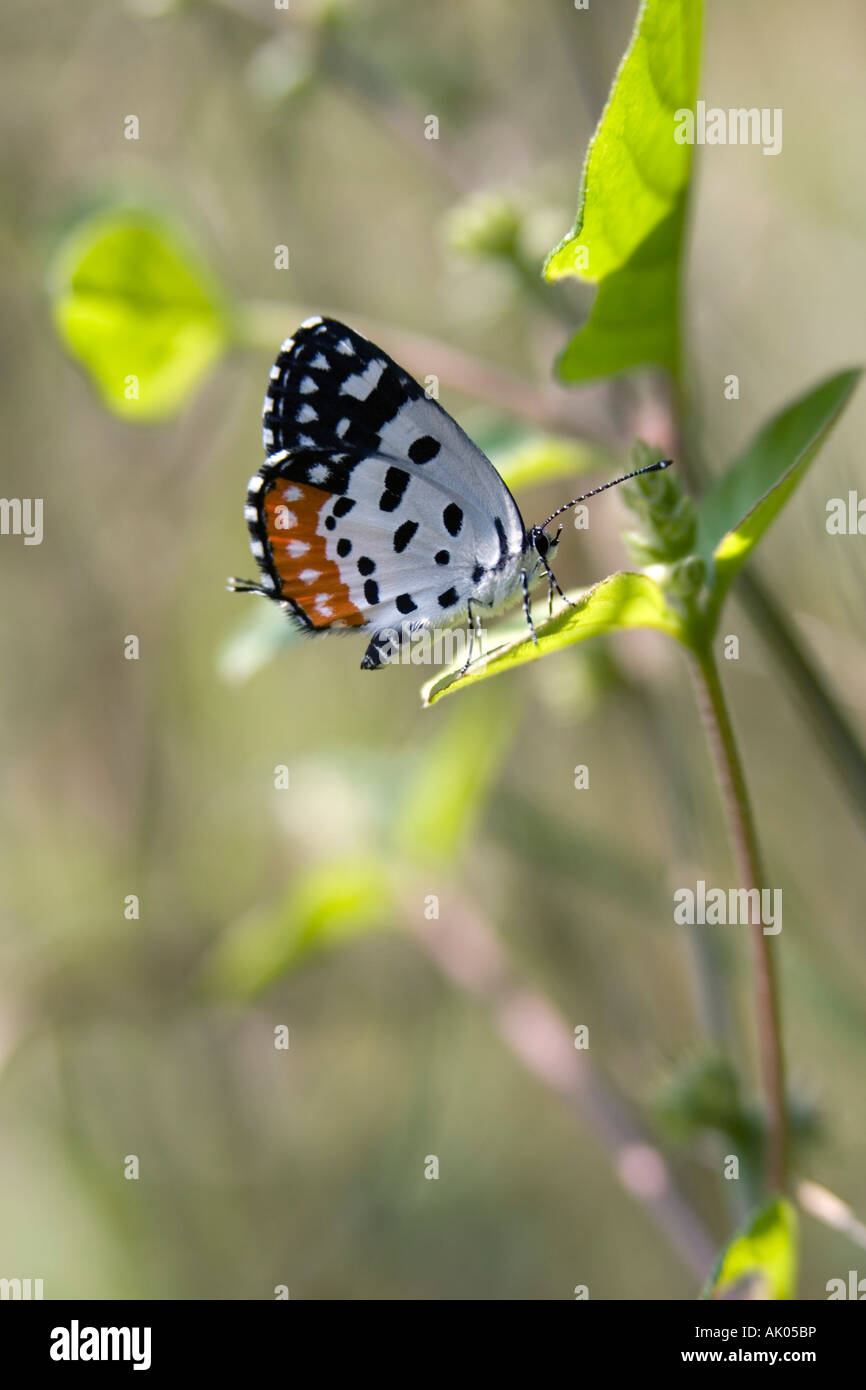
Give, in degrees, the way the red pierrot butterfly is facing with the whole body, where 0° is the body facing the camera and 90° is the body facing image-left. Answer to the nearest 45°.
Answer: approximately 270°
